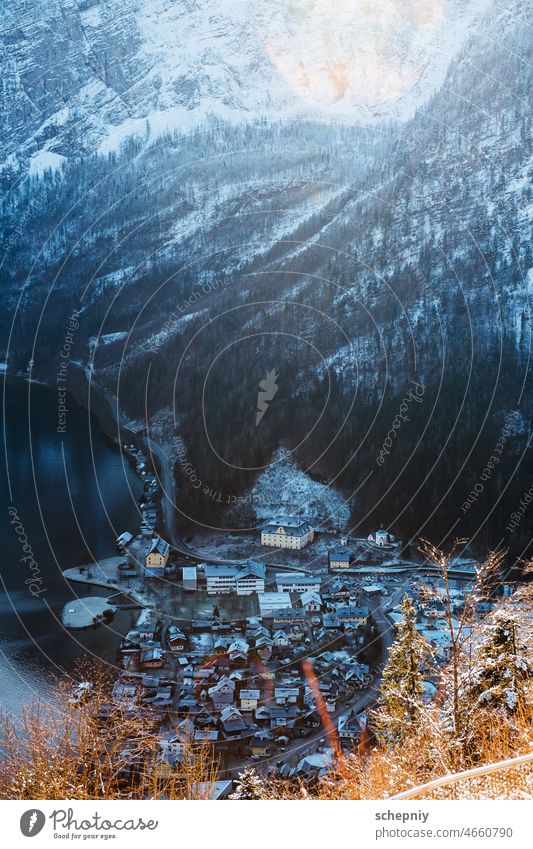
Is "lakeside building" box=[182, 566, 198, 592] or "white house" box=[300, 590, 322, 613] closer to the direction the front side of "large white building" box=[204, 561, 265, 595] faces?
the white house

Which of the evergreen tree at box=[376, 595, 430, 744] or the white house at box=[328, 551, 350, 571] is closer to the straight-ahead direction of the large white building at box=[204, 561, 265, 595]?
the evergreen tree

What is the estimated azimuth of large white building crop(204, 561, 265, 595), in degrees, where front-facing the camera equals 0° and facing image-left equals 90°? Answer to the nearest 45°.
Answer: approximately 0°

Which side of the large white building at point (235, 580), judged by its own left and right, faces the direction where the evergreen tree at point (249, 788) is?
front

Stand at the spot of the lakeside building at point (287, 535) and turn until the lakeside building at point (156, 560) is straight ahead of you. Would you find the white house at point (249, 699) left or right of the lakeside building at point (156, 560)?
left

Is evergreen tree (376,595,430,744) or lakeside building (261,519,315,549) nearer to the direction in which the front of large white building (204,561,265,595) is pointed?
the evergreen tree

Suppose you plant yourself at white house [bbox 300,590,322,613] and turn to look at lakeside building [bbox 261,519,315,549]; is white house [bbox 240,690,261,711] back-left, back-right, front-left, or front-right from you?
back-left

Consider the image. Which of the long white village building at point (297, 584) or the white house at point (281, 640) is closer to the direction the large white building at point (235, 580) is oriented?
the white house

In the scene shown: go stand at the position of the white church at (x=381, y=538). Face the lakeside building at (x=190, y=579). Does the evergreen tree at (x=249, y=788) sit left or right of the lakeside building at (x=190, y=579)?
left

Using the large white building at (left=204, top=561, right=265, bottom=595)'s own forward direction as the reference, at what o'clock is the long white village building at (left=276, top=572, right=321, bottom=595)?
The long white village building is roughly at 9 o'clock from the large white building.

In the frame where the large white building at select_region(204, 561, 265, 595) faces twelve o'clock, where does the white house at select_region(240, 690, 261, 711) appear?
The white house is roughly at 12 o'clock from the large white building.

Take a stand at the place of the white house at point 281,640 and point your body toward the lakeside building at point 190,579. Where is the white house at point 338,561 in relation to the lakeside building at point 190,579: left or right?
right

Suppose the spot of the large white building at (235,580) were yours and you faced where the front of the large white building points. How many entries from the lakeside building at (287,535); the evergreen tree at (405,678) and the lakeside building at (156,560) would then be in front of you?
1

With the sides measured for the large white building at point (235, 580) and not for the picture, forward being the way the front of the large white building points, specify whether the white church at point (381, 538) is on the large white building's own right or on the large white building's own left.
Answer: on the large white building's own left

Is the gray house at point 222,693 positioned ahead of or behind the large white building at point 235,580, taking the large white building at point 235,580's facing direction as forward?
ahead

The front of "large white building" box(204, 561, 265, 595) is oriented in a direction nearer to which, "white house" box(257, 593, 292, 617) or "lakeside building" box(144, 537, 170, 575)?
the white house
